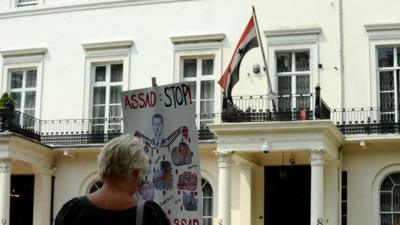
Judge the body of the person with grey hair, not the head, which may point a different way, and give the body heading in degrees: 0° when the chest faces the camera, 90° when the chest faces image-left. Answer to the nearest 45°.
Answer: approximately 180°

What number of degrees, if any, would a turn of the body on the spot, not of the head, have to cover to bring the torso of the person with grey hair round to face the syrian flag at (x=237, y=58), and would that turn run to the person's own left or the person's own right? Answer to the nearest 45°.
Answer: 0° — they already face it

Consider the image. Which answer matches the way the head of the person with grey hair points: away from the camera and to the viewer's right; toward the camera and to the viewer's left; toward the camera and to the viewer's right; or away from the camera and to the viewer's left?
away from the camera and to the viewer's right

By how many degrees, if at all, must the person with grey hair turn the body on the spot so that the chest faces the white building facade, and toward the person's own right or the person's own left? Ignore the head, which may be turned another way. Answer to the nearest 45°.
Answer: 0° — they already face it

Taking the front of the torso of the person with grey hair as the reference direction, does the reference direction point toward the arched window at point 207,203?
yes
